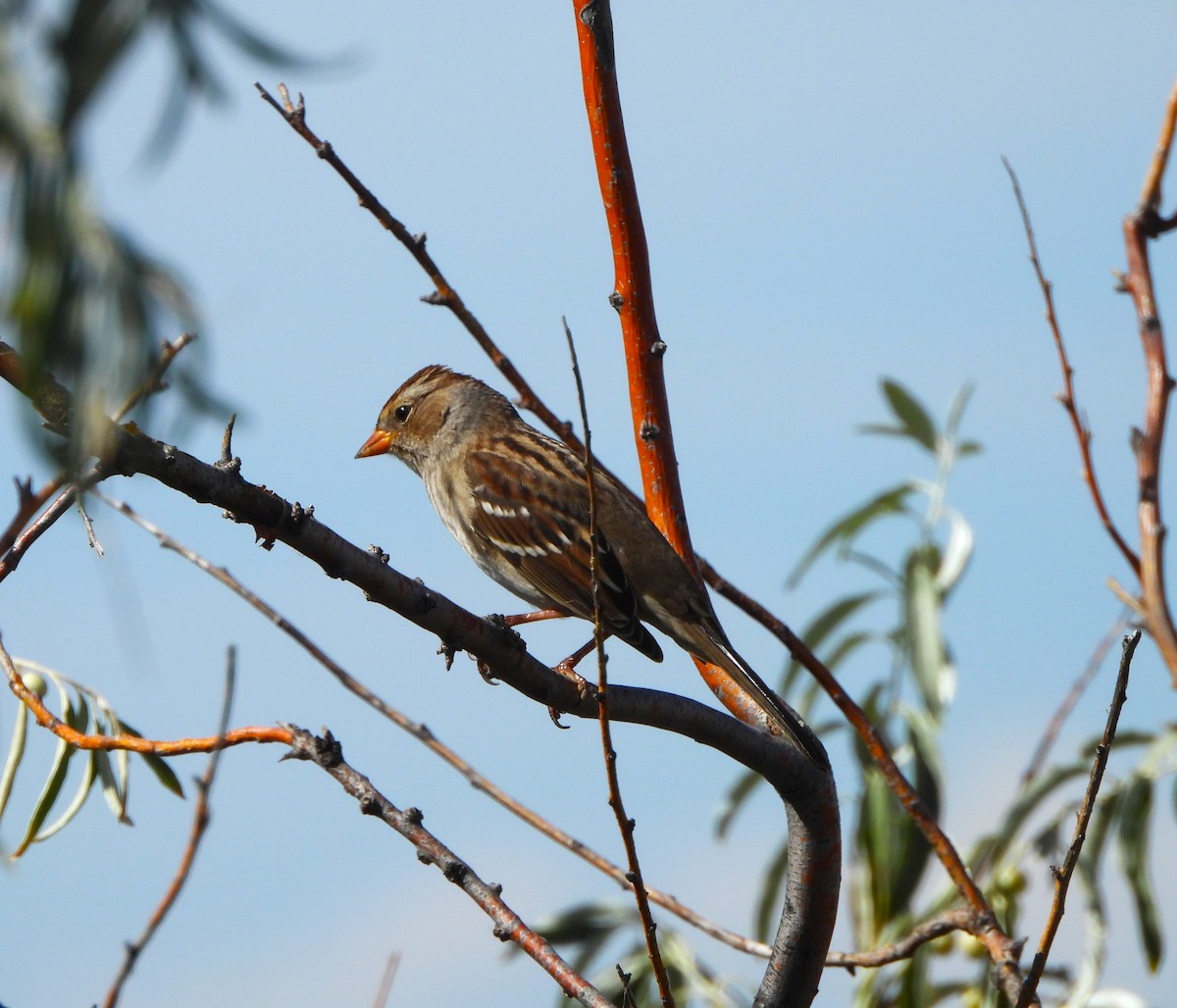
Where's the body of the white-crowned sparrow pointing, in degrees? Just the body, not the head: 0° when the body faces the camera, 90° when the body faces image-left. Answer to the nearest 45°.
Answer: approximately 90°

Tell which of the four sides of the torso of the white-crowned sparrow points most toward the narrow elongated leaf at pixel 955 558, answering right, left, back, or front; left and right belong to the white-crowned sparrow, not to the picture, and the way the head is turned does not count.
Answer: back

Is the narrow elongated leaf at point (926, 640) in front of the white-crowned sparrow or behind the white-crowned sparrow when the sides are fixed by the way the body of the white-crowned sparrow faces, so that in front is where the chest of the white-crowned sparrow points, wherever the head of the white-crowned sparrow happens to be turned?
behind

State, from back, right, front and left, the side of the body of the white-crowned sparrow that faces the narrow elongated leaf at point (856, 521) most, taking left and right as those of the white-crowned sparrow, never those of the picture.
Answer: back

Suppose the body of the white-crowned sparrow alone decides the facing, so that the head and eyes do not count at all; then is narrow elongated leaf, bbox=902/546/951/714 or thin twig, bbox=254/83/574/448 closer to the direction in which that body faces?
the thin twig
